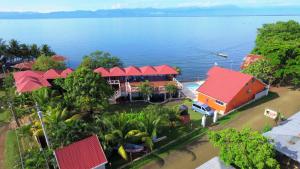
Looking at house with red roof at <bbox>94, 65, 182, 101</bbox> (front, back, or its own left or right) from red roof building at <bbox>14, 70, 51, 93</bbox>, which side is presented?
right

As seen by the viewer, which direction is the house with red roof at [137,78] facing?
toward the camera

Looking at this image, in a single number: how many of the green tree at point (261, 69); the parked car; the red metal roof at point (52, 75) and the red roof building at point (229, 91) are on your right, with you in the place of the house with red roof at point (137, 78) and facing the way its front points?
1

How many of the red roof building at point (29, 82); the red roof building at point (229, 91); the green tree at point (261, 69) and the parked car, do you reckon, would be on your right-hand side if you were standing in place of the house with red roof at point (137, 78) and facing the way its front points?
1
